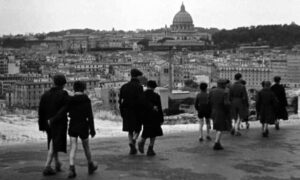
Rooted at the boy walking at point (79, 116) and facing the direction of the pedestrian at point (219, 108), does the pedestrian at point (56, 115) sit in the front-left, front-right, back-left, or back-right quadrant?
back-left

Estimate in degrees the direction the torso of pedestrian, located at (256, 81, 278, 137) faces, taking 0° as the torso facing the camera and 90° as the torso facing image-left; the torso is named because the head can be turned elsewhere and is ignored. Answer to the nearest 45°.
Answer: approximately 180°

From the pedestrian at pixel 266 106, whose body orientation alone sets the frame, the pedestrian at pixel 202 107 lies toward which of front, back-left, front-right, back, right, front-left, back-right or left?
back-left

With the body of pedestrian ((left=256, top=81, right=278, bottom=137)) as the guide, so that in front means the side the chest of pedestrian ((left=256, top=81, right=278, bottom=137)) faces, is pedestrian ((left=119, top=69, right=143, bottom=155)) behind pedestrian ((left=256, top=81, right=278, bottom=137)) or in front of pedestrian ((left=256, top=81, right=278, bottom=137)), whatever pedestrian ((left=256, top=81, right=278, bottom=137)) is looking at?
behind

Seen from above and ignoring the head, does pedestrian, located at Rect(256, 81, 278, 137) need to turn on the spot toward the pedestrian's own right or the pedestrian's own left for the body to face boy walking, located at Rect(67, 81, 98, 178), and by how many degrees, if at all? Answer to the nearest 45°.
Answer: approximately 135° to the pedestrian's own left

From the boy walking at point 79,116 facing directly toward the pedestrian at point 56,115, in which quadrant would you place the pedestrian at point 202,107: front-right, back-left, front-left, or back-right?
back-right

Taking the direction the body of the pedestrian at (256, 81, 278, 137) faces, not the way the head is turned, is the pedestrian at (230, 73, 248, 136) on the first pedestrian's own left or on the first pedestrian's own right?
on the first pedestrian's own left

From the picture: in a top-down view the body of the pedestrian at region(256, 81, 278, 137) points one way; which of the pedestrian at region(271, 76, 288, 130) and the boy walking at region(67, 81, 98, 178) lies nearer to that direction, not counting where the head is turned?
the pedestrian
